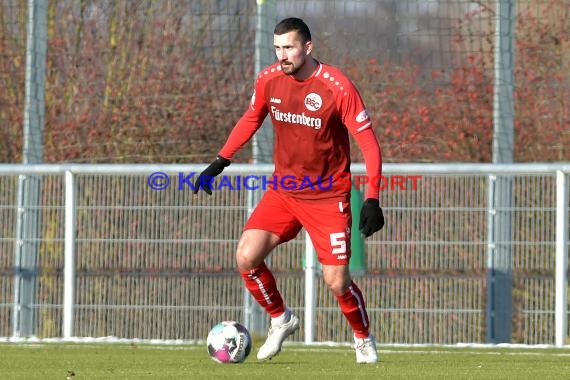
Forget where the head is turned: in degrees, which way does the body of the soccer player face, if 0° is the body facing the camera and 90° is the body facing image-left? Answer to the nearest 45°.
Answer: approximately 45°

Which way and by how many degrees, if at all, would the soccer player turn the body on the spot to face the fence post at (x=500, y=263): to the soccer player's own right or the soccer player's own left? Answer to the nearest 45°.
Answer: approximately 180°

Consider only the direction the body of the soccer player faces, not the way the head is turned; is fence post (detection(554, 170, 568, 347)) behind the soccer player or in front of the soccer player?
behind

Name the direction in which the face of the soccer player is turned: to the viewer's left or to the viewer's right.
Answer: to the viewer's left

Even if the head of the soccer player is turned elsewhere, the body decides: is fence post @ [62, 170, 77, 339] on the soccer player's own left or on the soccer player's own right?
on the soccer player's own right
